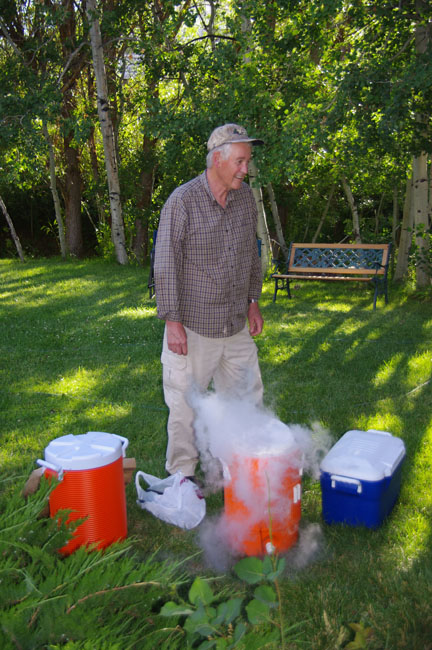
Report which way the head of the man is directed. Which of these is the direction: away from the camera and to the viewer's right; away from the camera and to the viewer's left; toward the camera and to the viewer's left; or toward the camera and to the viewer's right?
toward the camera and to the viewer's right

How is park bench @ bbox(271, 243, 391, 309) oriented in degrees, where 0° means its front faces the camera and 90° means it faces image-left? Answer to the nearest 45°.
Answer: approximately 45°

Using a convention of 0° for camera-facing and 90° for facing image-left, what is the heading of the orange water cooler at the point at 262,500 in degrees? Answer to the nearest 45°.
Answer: approximately 0°

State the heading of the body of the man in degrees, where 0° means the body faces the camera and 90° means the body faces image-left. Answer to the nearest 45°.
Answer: approximately 315°

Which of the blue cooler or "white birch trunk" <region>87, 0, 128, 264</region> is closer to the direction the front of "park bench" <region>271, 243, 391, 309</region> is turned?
the blue cooler

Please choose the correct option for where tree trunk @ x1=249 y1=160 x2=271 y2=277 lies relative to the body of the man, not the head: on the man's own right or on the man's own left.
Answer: on the man's own left
